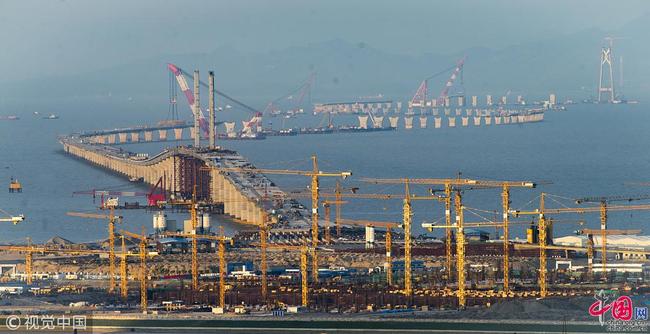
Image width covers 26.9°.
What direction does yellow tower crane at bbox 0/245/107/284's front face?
to the viewer's right
